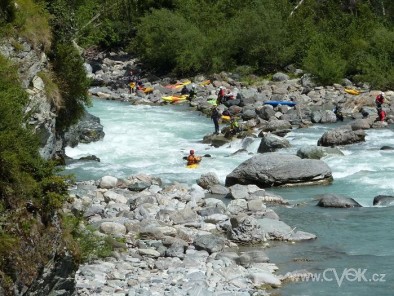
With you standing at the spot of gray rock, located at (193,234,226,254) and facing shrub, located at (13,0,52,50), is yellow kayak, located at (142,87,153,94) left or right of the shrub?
right

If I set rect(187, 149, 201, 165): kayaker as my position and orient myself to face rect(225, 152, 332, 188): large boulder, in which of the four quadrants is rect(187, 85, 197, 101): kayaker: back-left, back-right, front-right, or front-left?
back-left
